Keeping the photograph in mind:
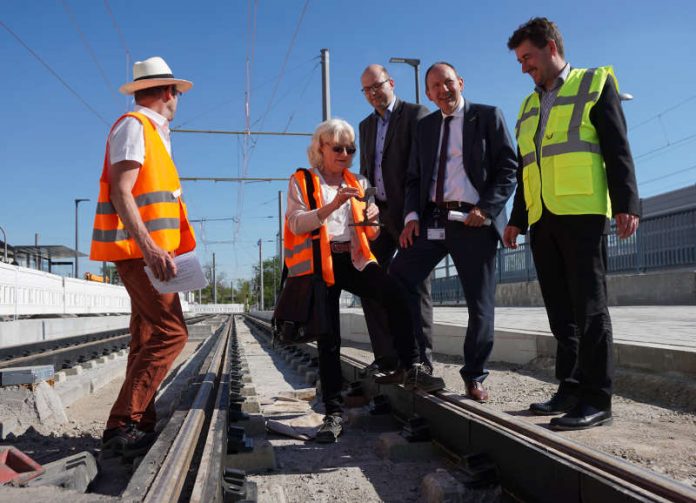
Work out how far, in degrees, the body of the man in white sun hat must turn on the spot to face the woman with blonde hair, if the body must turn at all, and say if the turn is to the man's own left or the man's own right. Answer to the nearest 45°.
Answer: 0° — they already face them

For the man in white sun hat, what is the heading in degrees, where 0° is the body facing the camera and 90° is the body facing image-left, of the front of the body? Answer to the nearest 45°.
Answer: approximately 270°

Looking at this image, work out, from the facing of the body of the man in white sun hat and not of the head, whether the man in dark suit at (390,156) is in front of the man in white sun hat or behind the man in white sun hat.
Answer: in front

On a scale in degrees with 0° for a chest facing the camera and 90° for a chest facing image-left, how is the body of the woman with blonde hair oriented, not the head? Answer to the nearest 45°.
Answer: approximately 315°

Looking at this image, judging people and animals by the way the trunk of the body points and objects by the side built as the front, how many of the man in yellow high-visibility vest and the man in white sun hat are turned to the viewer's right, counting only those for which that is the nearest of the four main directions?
1

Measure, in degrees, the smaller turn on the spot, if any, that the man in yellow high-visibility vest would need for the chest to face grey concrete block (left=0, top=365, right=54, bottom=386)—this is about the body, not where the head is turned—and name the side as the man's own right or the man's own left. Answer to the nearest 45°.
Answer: approximately 45° to the man's own right

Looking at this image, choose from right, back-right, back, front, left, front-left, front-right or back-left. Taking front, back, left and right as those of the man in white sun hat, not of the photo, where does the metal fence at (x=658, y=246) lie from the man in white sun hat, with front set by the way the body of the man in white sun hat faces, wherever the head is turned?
front-left

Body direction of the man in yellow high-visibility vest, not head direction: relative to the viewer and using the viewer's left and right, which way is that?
facing the viewer and to the left of the viewer

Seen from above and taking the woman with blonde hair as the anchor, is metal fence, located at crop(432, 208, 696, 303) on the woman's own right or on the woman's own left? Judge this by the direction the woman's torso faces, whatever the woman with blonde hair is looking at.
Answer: on the woman's own left
